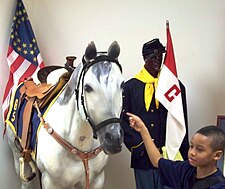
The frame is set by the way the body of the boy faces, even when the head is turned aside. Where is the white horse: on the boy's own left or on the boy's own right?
on the boy's own right

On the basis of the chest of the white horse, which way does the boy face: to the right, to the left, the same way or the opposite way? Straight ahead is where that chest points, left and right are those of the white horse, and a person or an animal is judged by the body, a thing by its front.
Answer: to the right

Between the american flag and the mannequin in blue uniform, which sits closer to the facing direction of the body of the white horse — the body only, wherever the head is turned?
the mannequin in blue uniform

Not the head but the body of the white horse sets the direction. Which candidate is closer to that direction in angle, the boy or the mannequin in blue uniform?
the boy

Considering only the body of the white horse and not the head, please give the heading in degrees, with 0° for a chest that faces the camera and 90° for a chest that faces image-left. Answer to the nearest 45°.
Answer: approximately 315°
